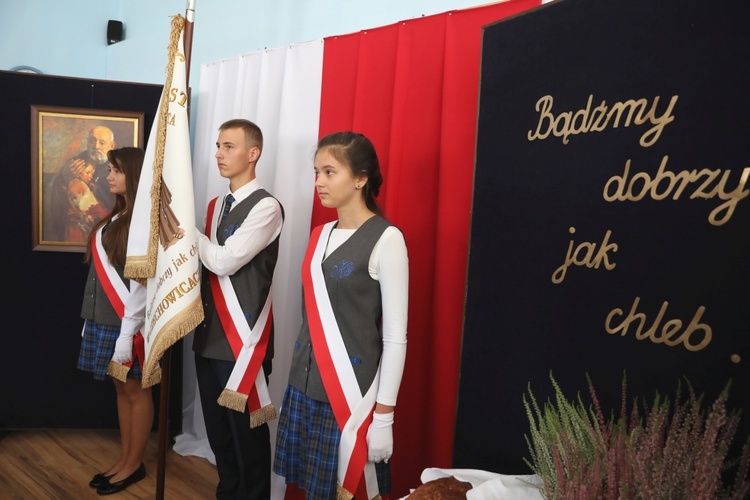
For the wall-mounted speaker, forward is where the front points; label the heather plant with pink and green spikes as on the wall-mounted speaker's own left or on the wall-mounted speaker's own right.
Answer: on the wall-mounted speaker's own left

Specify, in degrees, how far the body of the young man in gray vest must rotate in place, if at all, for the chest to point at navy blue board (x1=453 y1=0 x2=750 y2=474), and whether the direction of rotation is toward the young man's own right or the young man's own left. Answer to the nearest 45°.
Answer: approximately 90° to the young man's own left

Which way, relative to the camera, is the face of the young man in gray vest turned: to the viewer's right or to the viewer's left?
to the viewer's left

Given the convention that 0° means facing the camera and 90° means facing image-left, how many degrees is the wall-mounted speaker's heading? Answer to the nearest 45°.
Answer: approximately 45°
